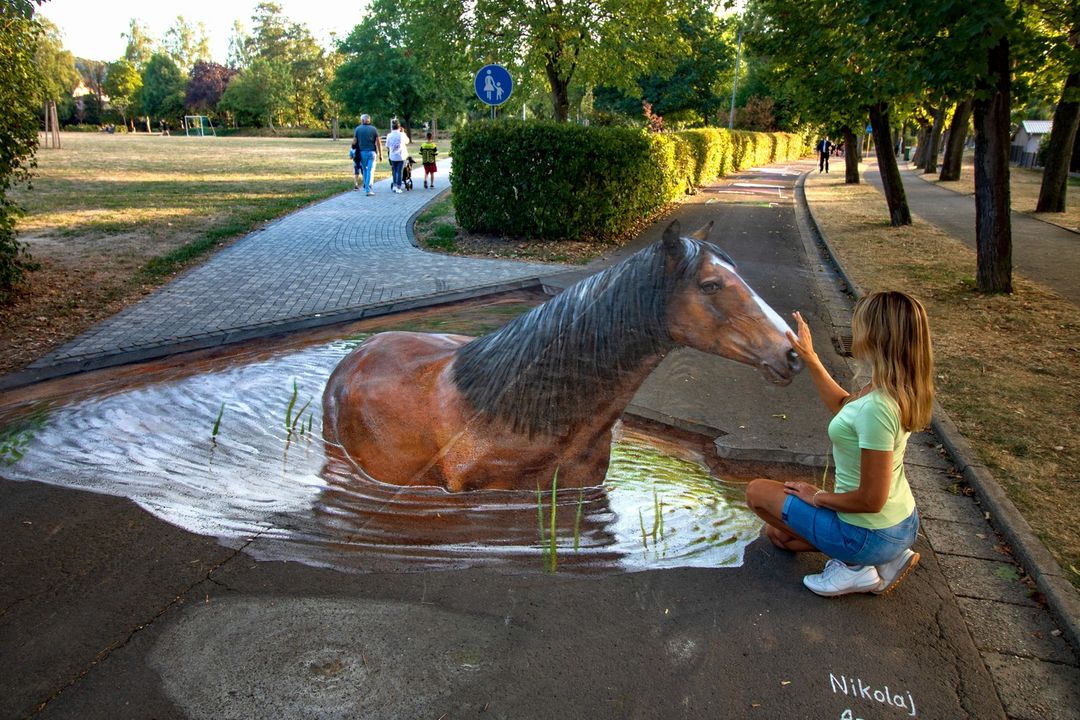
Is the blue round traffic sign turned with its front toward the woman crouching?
yes

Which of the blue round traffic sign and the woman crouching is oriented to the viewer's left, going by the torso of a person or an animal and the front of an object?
the woman crouching

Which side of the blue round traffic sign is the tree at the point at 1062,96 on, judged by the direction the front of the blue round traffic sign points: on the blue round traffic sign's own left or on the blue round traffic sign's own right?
on the blue round traffic sign's own left

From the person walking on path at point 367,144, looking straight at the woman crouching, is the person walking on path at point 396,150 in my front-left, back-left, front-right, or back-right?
back-left

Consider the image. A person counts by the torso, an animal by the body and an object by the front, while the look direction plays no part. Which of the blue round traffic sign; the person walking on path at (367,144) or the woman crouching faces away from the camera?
the person walking on path

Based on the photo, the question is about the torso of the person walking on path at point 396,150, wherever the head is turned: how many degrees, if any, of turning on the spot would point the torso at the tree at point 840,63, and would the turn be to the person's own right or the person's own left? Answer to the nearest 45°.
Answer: approximately 135° to the person's own right

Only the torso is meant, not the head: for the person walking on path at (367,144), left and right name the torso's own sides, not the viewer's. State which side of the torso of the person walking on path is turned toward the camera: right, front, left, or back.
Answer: back

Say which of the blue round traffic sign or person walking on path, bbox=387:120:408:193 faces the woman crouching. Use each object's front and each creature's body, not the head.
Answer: the blue round traffic sign

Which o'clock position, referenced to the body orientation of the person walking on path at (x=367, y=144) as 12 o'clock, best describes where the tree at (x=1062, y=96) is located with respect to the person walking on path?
The tree is roughly at 4 o'clock from the person walking on path.

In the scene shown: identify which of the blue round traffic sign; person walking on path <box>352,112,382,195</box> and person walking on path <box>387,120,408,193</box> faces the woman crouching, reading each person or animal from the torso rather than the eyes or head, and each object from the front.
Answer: the blue round traffic sign
